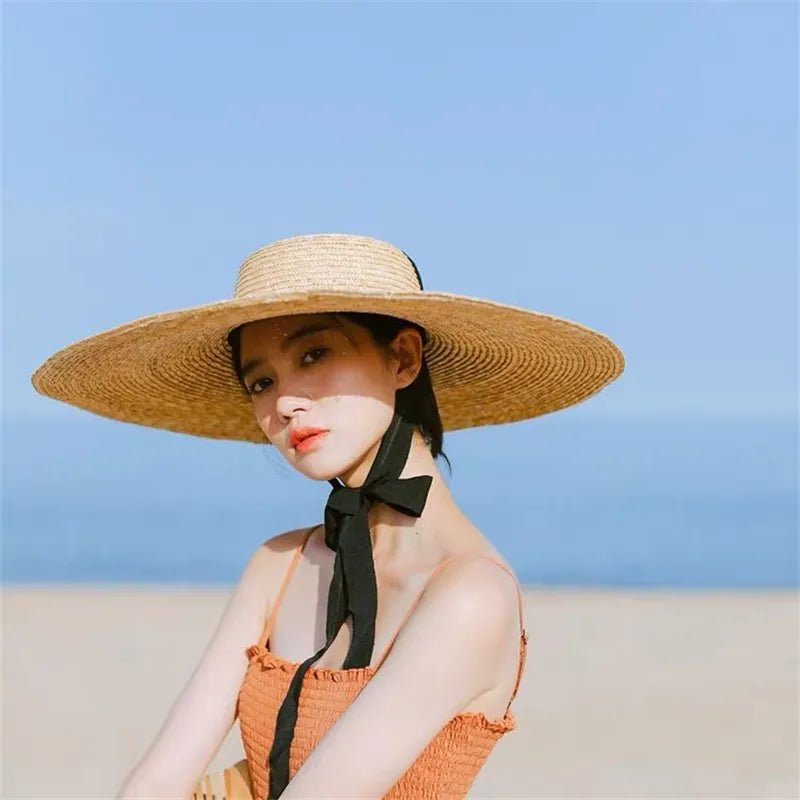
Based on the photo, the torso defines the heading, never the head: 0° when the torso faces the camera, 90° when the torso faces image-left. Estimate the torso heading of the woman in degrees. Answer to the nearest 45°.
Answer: approximately 45°
